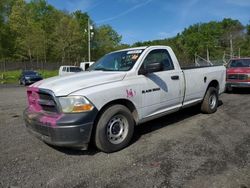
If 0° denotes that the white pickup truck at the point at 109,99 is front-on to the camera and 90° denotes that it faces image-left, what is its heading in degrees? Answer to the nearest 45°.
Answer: approximately 45°

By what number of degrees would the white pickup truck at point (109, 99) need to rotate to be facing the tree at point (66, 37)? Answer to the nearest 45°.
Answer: approximately 135° to its right
